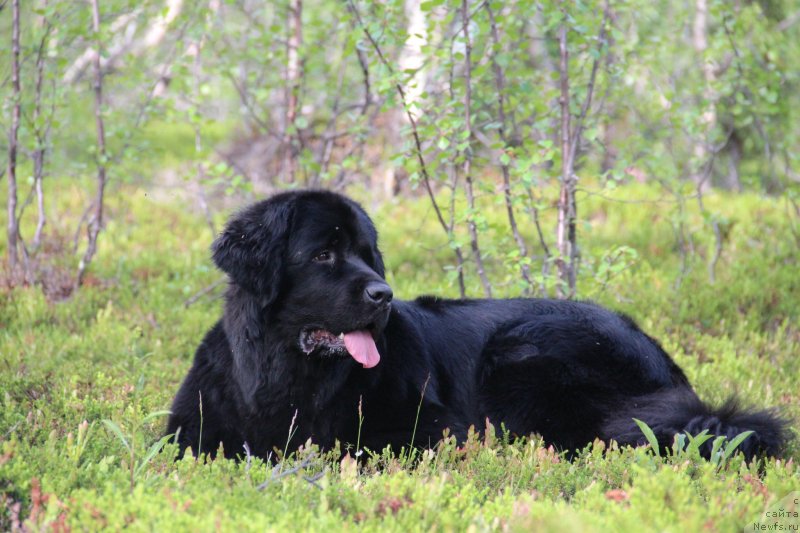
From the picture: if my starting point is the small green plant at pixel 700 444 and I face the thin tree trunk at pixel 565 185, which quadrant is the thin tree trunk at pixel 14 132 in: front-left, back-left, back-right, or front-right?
front-left

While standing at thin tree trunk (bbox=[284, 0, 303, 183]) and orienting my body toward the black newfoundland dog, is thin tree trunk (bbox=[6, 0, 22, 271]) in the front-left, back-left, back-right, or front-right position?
front-right

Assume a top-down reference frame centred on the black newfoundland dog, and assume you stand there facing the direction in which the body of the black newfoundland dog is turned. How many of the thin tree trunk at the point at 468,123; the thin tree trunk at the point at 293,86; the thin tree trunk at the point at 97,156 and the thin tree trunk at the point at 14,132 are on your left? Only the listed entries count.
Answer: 0

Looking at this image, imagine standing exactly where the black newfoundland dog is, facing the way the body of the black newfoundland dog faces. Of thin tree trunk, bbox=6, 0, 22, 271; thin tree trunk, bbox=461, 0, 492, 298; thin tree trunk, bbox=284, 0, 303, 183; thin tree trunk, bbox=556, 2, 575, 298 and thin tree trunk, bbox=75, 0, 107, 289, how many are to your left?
0

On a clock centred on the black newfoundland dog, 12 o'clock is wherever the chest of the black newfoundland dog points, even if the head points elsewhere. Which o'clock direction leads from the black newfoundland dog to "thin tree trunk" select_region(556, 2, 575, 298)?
The thin tree trunk is roughly at 4 o'clock from the black newfoundland dog.

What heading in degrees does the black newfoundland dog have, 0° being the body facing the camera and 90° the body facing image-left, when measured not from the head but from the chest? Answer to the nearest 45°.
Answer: approximately 90°

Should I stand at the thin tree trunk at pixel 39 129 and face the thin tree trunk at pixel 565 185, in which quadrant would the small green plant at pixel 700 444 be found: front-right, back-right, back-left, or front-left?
front-right

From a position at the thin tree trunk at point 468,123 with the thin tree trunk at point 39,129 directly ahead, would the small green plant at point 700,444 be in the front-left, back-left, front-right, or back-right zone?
back-left

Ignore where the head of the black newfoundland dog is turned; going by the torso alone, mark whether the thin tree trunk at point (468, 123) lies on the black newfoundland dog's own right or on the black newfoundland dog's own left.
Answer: on the black newfoundland dog's own right

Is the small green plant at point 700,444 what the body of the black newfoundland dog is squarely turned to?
no

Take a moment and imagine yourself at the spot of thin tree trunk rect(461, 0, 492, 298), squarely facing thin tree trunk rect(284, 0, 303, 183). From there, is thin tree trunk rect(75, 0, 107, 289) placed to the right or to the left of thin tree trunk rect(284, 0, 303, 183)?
left

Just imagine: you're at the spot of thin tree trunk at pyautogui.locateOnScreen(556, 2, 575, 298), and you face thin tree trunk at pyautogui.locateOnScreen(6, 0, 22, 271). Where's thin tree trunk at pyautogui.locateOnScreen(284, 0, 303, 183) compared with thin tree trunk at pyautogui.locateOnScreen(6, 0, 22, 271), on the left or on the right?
right
